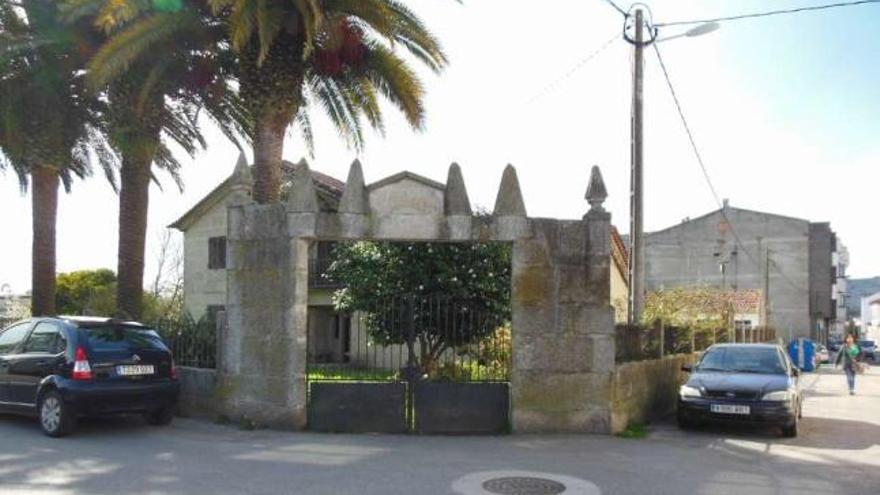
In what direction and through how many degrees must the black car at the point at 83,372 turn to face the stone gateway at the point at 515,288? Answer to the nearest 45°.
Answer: approximately 135° to its right

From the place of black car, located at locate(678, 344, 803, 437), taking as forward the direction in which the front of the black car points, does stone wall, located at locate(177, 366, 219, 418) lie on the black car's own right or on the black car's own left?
on the black car's own right

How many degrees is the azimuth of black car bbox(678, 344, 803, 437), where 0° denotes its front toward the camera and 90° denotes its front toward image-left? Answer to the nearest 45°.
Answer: approximately 0°

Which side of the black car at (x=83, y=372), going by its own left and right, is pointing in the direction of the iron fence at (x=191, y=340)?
right

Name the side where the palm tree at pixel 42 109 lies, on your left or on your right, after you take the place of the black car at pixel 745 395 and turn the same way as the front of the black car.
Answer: on your right

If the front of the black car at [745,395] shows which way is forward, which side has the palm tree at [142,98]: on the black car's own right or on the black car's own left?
on the black car's own right

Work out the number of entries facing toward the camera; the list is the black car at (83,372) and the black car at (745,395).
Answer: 1

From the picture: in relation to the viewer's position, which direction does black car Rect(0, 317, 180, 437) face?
facing away from the viewer and to the left of the viewer

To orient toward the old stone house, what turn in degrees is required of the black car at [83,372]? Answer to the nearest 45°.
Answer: approximately 45° to its right
